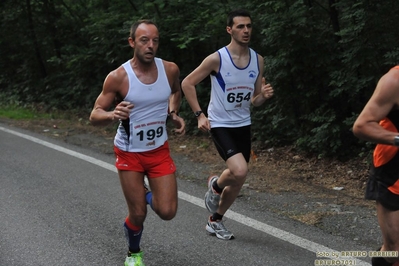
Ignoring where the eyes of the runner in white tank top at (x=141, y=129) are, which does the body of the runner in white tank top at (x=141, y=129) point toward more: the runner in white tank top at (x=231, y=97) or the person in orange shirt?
the person in orange shirt

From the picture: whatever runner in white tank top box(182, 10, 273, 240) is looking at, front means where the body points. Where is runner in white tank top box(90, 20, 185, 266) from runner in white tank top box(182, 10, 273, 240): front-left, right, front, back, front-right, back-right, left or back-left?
right

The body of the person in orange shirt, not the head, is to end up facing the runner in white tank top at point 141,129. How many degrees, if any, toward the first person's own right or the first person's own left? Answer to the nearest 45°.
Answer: approximately 135° to the first person's own right

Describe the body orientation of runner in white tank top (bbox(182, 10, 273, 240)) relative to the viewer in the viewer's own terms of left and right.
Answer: facing the viewer and to the right of the viewer

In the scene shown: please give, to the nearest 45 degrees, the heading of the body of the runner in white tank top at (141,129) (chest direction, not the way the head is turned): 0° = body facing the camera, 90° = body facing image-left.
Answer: approximately 315°

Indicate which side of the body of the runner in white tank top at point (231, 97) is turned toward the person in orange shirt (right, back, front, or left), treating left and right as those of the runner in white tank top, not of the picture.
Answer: front

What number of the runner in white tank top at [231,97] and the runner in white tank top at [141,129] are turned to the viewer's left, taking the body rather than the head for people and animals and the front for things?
0

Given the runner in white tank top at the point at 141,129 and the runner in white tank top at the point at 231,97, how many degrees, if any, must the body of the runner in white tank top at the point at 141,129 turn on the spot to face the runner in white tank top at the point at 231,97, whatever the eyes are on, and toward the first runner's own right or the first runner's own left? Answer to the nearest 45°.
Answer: approximately 90° to the first runner's own left
